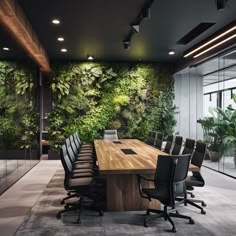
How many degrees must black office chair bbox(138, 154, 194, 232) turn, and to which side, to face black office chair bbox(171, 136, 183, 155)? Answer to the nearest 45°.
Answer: approximately 45° to its right

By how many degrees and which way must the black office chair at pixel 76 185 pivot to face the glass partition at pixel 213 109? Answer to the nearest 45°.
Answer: approximately 45° to its left

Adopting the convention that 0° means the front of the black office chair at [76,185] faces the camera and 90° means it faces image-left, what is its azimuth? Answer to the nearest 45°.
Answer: approximately 270°

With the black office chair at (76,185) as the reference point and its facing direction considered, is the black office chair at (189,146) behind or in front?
in front

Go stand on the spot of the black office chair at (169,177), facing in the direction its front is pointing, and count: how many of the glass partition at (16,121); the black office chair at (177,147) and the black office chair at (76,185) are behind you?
0

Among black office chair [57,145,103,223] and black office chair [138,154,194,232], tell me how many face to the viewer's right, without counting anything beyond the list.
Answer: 1

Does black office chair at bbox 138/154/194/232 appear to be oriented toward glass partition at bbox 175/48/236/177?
no

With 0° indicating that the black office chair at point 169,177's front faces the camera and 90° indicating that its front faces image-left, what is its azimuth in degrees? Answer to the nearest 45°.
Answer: approximately 135°

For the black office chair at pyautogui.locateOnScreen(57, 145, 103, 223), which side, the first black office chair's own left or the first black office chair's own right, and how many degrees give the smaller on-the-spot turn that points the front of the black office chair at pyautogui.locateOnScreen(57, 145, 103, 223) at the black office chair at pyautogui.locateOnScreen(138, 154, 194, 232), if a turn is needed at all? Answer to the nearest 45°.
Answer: approximately 45° to the first black office chair's own right

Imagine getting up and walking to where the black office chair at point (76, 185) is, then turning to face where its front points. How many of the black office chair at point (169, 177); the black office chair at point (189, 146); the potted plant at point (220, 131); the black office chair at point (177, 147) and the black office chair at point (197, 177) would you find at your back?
0

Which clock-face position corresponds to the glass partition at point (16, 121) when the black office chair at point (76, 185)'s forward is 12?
The glass partition is roughly at 8 o'clock from the black office chair.
